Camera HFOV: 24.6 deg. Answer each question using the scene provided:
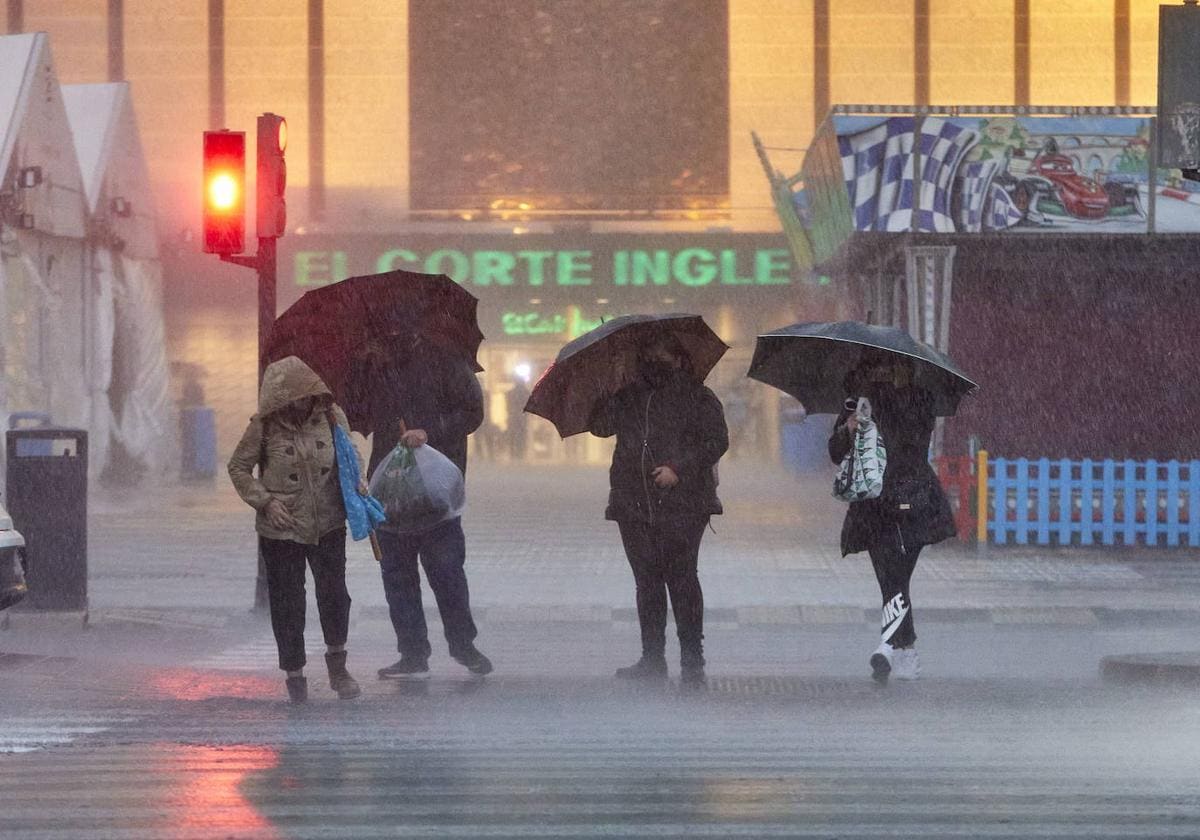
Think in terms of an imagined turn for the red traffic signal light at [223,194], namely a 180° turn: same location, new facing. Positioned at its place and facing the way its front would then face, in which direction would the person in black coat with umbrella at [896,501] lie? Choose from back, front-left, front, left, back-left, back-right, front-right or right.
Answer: back-right

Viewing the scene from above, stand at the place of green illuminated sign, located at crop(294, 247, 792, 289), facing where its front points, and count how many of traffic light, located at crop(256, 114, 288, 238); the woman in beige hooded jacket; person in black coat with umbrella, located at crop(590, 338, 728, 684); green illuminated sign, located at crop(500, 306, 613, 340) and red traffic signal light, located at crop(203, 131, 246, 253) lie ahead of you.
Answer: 4

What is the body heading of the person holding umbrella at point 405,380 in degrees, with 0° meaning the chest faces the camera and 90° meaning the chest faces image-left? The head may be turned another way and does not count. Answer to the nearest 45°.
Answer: approximately 0°

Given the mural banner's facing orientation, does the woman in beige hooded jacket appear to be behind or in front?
in front

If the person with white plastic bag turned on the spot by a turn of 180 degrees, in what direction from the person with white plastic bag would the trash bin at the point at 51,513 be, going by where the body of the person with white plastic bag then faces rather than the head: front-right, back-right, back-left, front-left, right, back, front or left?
front-left

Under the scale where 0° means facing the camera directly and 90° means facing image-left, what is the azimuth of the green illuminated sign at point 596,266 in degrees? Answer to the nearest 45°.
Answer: approximately 0°

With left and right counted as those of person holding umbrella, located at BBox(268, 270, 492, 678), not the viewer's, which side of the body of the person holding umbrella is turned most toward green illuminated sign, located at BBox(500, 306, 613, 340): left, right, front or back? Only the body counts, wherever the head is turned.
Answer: back

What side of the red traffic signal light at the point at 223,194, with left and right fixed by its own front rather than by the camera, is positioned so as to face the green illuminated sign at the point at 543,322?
back

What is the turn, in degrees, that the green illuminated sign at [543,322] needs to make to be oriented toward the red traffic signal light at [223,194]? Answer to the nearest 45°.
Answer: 0° — it already faces it

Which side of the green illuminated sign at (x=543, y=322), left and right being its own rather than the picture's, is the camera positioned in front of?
front

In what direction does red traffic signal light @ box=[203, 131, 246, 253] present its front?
toward the camera
